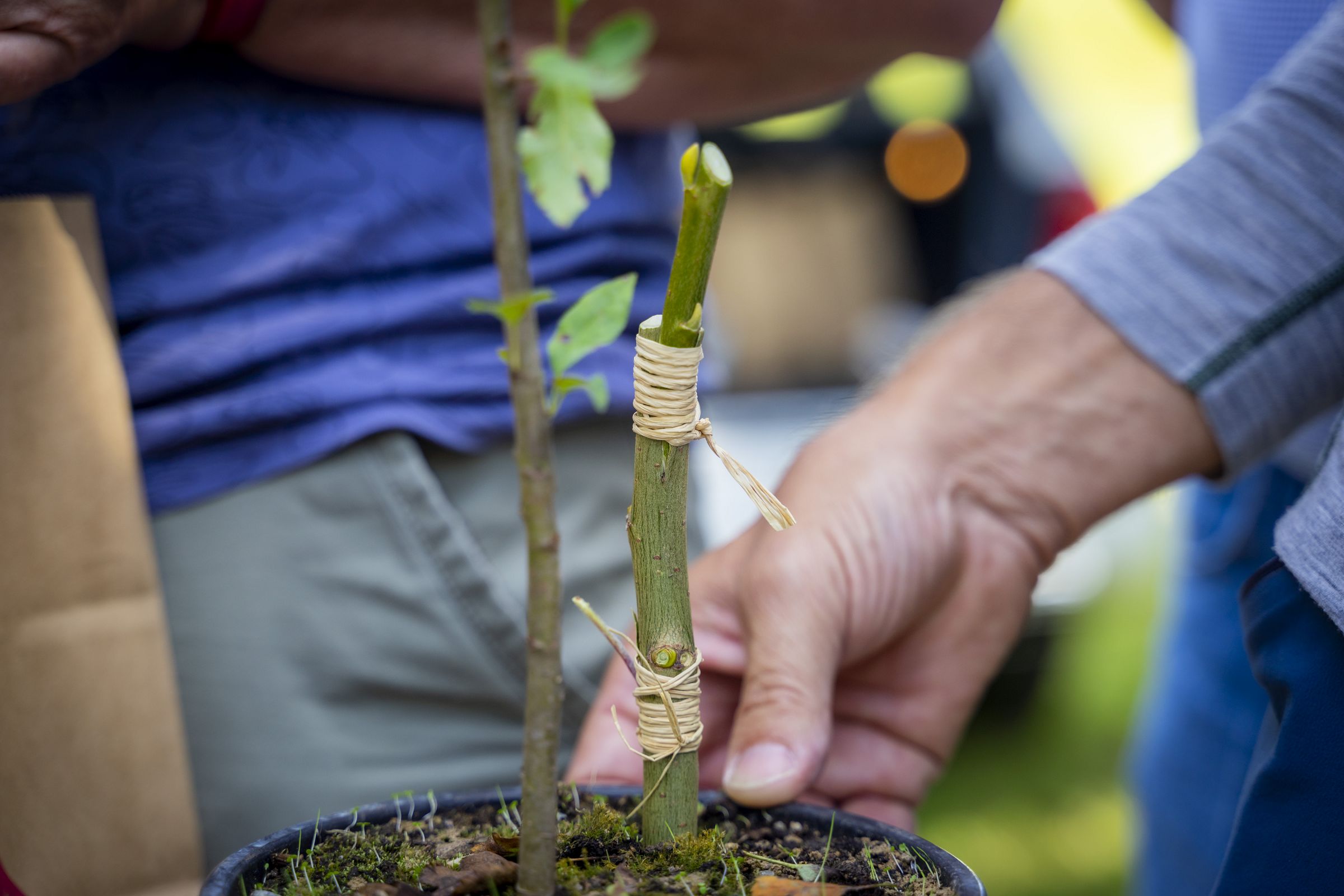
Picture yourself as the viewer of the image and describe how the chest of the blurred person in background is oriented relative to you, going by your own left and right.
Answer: facing the viewer and to the left of the viewer
